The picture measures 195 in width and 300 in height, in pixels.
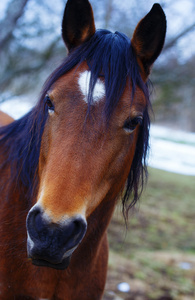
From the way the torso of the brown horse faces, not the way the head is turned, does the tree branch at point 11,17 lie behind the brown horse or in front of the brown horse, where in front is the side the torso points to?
behind

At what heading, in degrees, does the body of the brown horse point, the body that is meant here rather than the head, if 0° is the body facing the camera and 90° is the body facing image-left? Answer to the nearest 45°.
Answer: approximately 315°

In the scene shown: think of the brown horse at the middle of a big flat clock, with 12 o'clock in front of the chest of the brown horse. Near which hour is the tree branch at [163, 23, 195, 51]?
The tree branch is roughly at 8 o'clock from the brown horse.
